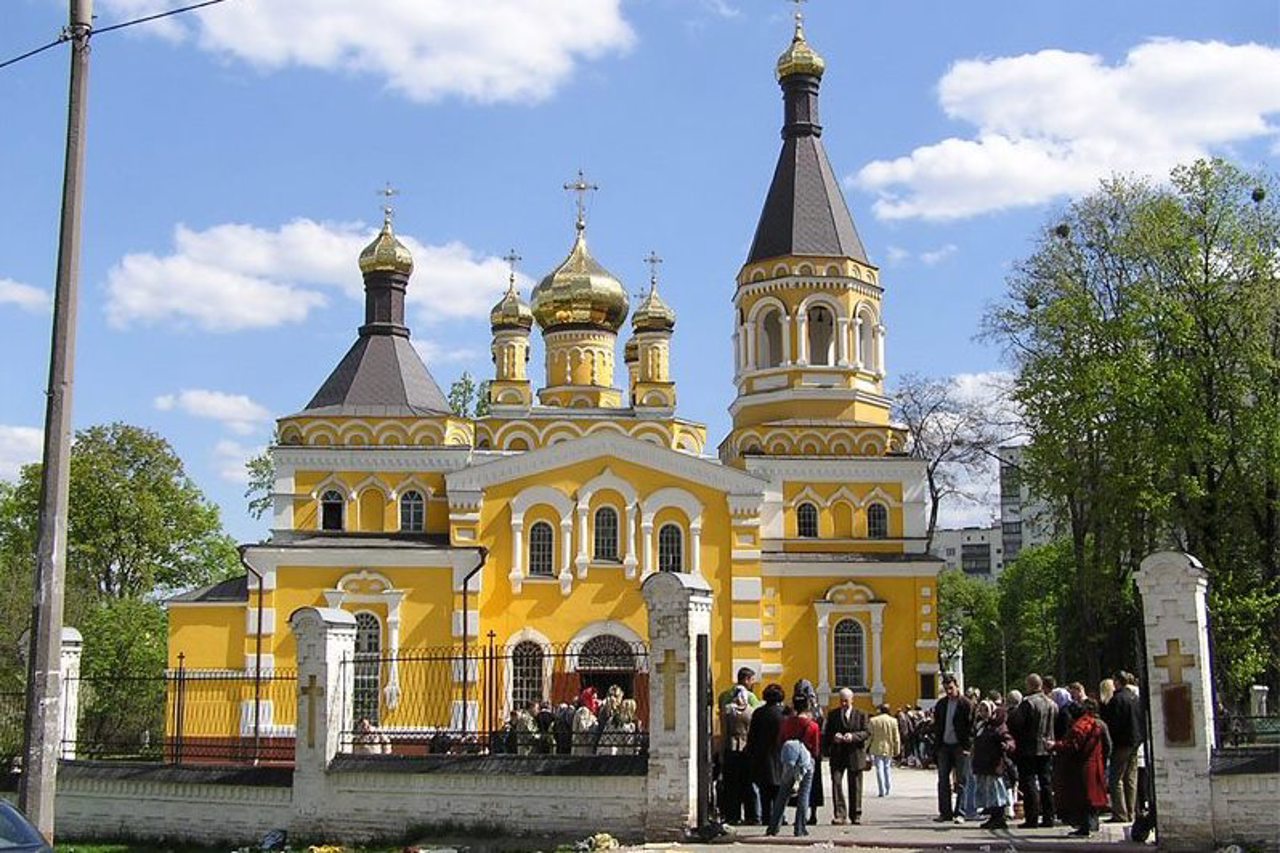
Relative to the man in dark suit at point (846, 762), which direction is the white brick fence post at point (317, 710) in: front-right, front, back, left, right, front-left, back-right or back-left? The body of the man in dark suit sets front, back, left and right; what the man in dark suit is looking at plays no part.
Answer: right

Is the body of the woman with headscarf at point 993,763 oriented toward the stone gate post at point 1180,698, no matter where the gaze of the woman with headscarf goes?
no

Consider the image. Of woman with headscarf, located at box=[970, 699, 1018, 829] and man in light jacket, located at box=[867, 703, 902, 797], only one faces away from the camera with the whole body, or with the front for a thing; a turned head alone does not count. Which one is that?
the man in light jacket

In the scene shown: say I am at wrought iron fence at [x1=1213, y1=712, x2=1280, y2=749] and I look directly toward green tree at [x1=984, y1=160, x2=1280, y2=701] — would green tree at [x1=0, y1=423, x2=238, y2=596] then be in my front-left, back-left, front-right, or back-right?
front-left

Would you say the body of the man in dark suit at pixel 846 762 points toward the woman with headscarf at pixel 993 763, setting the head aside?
no

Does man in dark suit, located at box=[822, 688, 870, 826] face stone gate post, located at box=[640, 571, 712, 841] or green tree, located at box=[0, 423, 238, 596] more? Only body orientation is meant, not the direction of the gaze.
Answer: the stone gate post

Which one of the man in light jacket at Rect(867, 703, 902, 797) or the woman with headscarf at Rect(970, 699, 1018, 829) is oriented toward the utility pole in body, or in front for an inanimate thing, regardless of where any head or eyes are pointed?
the woman with headscarf

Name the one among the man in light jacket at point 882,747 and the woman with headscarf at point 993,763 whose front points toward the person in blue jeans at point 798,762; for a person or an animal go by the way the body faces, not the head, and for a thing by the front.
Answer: the woman with headscarf

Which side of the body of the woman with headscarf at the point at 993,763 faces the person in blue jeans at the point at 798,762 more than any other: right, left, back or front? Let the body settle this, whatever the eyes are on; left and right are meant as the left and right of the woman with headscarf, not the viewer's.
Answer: front

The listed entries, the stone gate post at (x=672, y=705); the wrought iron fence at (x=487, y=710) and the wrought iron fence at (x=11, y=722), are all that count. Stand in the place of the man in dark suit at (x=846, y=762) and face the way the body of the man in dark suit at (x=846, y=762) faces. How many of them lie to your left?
0

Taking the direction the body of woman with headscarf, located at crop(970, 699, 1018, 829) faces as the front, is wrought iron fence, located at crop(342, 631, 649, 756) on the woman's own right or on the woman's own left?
on the woman's own right

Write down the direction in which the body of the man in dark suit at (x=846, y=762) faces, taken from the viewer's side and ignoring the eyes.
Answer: toward the camera
